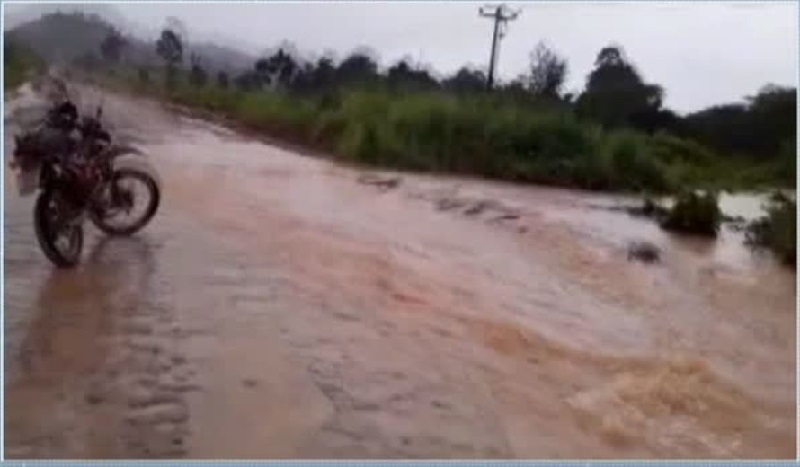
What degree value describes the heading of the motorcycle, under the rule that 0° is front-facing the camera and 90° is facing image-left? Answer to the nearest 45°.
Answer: approximately 225°

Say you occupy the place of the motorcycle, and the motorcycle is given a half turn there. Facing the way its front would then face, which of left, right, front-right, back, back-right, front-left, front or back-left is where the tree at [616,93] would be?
back-left
